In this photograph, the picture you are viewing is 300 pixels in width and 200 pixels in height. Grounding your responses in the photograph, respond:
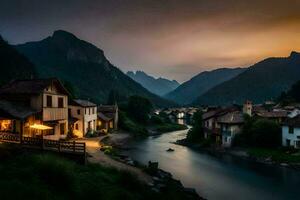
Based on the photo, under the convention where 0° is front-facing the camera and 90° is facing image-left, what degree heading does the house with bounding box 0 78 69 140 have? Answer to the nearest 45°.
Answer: approximately 315°
